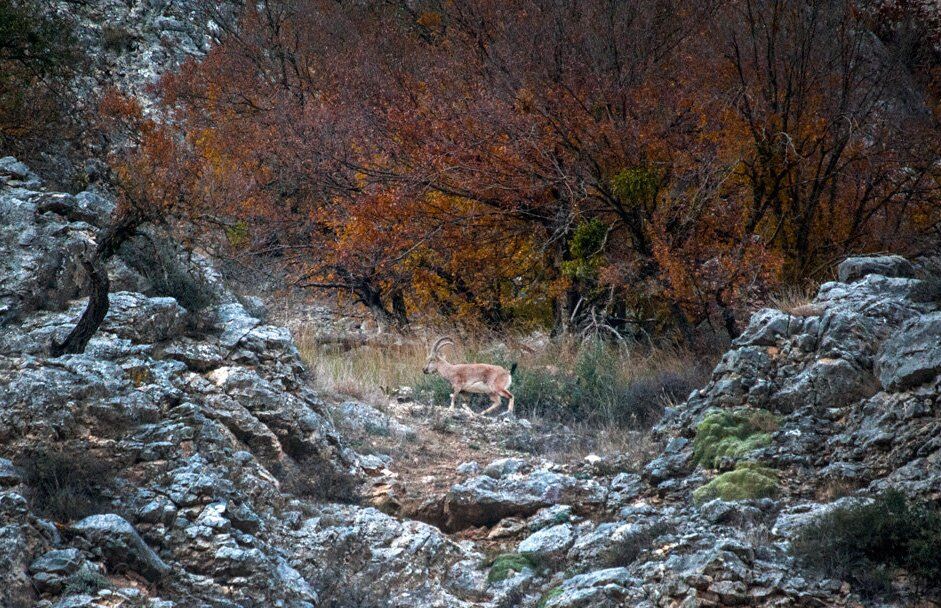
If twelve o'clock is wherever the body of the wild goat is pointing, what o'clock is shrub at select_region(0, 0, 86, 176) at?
The shrub is roughly at 12 o'clock from the wild goat.

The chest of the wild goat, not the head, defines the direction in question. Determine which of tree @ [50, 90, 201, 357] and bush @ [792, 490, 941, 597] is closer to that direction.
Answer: the tree

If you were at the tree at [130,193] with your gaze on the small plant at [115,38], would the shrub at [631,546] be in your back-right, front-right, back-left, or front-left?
back-right

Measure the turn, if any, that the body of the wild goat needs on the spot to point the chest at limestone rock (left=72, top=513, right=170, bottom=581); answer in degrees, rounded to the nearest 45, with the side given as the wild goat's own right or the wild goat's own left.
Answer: approximately 90° to the wild goat's own left

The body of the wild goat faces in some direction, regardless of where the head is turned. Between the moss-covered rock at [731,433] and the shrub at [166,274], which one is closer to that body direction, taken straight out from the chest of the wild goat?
the shrub

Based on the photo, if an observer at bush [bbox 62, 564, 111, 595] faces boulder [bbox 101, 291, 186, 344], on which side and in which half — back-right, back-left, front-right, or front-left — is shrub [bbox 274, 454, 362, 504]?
front-right

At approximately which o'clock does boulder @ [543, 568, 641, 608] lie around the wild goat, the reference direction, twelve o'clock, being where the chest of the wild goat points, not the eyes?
The boulder is roughly at 9 o'clock from the wild goat.

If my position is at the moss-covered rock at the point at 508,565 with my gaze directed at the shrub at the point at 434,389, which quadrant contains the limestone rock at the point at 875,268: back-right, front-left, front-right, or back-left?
front-right

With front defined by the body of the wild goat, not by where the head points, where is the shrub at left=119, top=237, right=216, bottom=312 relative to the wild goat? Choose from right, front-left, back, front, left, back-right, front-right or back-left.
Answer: front-left

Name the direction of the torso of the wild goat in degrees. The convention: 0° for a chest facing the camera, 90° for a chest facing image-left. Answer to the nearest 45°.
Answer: approximately 90°

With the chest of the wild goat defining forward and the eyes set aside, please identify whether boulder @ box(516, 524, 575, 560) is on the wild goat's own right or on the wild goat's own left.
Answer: on the wild goat's own left

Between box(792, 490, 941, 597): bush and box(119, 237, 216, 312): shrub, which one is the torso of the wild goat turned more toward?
the shrub

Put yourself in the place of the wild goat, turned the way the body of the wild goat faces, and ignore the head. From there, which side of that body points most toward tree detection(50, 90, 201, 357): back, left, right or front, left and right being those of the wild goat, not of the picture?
front

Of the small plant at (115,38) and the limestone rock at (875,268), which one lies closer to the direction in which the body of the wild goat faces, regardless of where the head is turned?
the small plant

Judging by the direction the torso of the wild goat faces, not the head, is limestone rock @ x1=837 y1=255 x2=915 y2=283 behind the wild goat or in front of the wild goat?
behind
